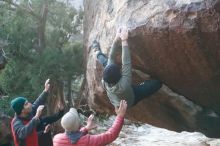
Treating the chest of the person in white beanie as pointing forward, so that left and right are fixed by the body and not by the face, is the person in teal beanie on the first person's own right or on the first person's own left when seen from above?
on the first person's own left

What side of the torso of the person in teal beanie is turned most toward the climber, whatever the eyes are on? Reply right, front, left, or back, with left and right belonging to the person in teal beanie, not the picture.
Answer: front

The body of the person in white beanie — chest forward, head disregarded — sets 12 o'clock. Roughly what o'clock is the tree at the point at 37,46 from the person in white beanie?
The tree is roughly at 10 o'clock from the person in white beanie.

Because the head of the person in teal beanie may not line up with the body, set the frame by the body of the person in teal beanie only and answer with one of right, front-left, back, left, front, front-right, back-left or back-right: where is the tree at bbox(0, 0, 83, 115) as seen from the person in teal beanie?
left

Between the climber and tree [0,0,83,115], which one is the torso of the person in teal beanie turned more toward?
the climber

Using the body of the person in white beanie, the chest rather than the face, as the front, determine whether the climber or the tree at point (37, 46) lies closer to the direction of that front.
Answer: the climber

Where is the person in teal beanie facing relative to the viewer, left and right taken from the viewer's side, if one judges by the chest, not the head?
facing to the right of the viewer

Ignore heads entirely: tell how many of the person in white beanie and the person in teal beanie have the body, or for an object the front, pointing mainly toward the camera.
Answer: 0

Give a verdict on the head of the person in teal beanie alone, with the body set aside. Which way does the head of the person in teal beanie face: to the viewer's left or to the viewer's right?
to the viewer's right

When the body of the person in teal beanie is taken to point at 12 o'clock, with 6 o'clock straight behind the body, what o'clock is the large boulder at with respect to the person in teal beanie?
The large boulder is roughly at 12 o'clock from the person in teal beanie.

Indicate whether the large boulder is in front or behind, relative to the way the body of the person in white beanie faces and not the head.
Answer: in front

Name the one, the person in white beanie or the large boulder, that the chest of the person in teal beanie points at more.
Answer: the large boulder

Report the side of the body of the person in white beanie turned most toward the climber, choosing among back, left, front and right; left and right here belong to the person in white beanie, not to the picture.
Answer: front
